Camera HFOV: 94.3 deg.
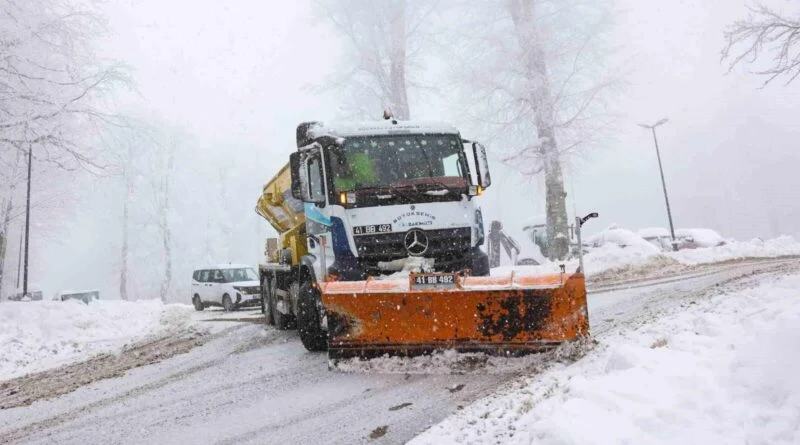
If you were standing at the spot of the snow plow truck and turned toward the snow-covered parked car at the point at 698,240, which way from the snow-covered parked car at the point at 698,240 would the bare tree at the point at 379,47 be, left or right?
left

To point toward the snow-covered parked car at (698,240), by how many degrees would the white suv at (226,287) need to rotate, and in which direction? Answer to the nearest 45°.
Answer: approximately 45° to its left

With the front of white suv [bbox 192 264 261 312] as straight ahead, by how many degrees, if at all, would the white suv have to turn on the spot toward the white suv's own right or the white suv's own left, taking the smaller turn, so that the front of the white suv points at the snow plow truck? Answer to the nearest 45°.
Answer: approximately 45° to the white suv's own right

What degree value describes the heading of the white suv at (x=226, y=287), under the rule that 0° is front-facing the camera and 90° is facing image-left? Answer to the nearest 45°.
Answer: approximately 315°

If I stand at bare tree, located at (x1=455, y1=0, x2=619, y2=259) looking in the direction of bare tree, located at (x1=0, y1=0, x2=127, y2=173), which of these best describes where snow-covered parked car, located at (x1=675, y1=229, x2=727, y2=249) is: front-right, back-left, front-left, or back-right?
back-right
